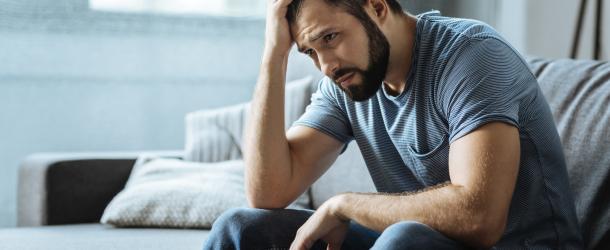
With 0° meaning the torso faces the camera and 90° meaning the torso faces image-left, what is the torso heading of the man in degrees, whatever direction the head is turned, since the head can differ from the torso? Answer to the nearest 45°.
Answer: approximately 45°
